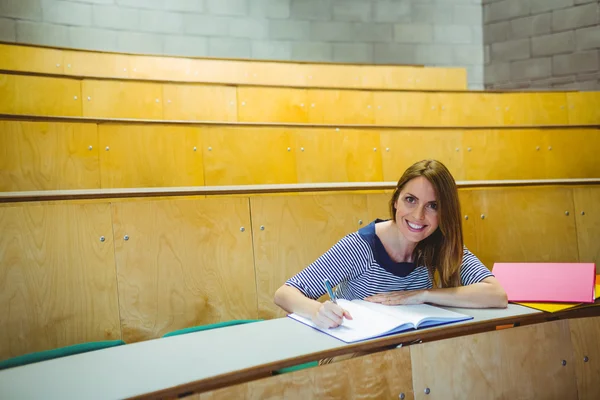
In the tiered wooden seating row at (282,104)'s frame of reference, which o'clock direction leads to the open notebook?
The open notebook is roughly at 12 o'clock from the tiered wooden seating row.

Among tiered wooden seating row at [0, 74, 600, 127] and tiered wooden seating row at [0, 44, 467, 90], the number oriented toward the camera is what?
2

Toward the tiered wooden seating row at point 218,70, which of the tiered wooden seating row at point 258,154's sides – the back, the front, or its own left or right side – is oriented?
back
